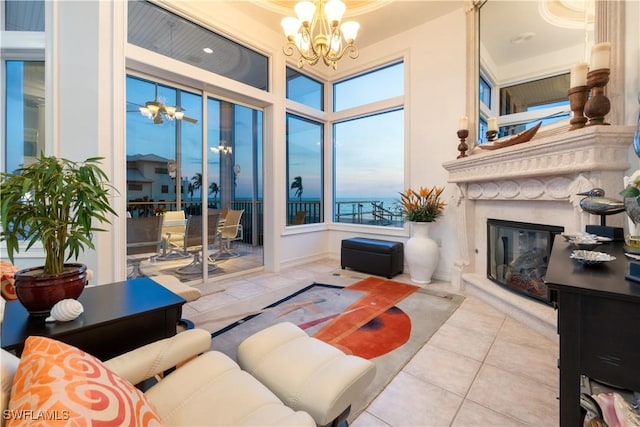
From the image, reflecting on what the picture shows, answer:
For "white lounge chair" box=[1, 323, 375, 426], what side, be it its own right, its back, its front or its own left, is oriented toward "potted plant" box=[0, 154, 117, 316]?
left

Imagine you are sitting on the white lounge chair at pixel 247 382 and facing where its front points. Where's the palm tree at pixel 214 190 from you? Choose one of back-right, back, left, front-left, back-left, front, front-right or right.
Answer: front-left

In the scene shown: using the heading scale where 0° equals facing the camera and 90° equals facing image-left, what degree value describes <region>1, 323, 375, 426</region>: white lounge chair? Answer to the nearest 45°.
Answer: approximately 225°

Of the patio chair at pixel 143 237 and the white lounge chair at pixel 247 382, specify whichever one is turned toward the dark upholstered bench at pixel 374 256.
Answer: the white lounge chair

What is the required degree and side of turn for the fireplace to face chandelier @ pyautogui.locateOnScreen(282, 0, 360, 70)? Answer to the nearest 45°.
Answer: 0° — it already faces it

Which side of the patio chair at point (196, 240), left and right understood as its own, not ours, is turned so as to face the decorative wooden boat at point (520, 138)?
back

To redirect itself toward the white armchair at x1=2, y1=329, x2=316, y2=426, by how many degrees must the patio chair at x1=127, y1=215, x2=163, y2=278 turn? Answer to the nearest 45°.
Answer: approximately 180°

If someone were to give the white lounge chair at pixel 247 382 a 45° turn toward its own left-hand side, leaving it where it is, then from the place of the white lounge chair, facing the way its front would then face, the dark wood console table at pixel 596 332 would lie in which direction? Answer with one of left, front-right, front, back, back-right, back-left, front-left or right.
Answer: back-right

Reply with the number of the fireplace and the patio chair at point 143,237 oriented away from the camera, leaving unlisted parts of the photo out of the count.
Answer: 1

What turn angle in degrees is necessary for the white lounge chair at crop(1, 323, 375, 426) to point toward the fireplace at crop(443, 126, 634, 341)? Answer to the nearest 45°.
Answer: approximately 45° to its right

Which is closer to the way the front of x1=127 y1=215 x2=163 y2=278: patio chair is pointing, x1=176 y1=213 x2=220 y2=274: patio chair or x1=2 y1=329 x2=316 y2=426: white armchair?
the patio chair

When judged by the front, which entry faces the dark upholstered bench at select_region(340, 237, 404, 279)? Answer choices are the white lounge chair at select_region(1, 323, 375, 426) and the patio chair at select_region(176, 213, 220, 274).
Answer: the white lounge chair

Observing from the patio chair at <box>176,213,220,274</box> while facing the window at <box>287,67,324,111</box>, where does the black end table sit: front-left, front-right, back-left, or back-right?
back-right

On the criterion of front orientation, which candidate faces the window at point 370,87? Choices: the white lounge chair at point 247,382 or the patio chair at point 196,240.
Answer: the white lounge chair

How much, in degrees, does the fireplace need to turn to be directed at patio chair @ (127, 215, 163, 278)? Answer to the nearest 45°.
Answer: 0° — it already faces it

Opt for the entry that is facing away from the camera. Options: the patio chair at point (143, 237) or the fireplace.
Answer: the patio chair

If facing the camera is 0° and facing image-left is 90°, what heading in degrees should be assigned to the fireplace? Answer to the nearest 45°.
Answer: approximately 45°

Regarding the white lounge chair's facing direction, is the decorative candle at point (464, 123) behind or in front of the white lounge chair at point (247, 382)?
in front

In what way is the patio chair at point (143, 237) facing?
away from the camera
